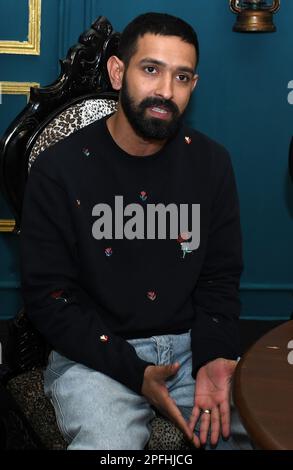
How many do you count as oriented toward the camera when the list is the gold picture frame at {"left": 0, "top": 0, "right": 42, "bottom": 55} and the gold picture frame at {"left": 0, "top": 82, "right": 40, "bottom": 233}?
2

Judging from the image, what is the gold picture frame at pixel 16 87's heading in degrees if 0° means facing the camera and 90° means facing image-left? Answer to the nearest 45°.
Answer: approximately 0°

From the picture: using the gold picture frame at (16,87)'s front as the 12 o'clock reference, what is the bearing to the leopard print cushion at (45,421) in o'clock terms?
The leopard print cushion is roughly at 12 o'clock from the gold picture frame.

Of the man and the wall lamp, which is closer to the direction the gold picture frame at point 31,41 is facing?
the man

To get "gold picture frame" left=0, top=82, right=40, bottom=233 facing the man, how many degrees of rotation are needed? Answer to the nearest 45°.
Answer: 0° — it already faces them

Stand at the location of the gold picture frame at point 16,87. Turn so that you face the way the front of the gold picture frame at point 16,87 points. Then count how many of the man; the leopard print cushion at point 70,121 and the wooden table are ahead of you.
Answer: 3

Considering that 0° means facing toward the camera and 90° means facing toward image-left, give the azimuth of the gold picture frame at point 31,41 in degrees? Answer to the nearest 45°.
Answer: approximately 0°

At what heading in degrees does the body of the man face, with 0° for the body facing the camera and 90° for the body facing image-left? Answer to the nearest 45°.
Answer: approximately 315°

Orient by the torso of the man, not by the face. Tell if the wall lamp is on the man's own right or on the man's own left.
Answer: on the man's own left

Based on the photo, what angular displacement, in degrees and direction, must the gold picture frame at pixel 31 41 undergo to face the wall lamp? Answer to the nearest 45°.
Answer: approximately 90° to its left
